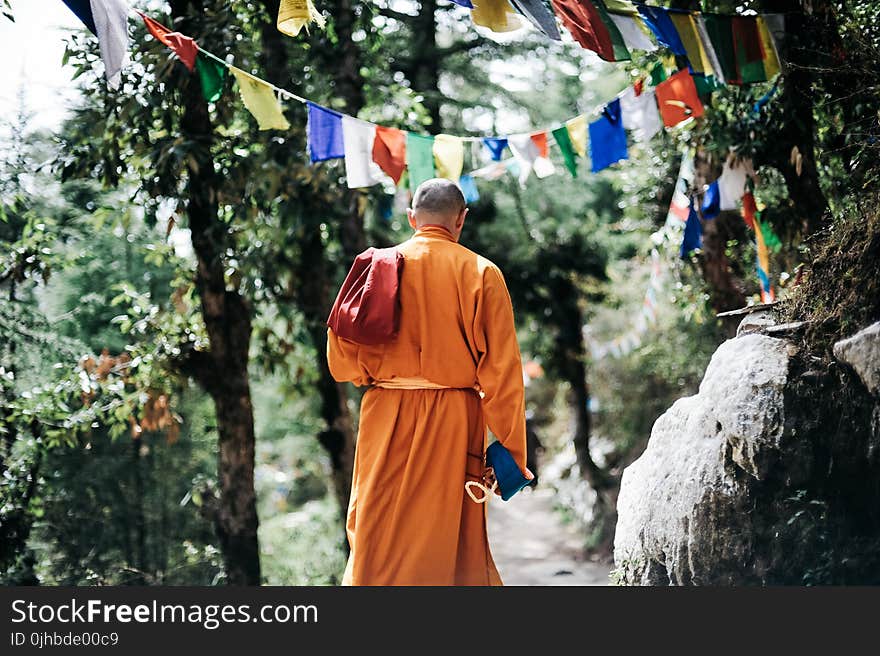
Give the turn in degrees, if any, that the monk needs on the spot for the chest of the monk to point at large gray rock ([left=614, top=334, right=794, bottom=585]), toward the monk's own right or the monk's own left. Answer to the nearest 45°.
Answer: approximately 90° to the monk's own right

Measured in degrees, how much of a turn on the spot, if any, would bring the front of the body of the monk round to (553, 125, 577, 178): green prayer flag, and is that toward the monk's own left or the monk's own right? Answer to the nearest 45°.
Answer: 0° — they already face it

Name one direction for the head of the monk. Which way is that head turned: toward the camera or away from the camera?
away from the camera

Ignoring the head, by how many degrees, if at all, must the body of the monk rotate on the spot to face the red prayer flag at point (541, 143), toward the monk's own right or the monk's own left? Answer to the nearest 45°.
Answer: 0° — they already face it

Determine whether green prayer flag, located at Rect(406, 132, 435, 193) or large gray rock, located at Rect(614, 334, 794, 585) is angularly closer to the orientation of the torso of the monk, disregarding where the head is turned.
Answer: the green prayer flag

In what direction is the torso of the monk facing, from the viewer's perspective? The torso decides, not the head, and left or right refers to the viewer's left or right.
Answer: facing away from the viewer

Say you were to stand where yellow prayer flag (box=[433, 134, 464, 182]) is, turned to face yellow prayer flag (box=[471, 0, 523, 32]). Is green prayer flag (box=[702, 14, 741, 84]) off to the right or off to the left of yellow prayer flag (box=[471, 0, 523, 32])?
left

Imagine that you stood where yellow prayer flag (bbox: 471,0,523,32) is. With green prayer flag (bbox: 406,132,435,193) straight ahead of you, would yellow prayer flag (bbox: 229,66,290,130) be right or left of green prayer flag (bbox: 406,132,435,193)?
left
